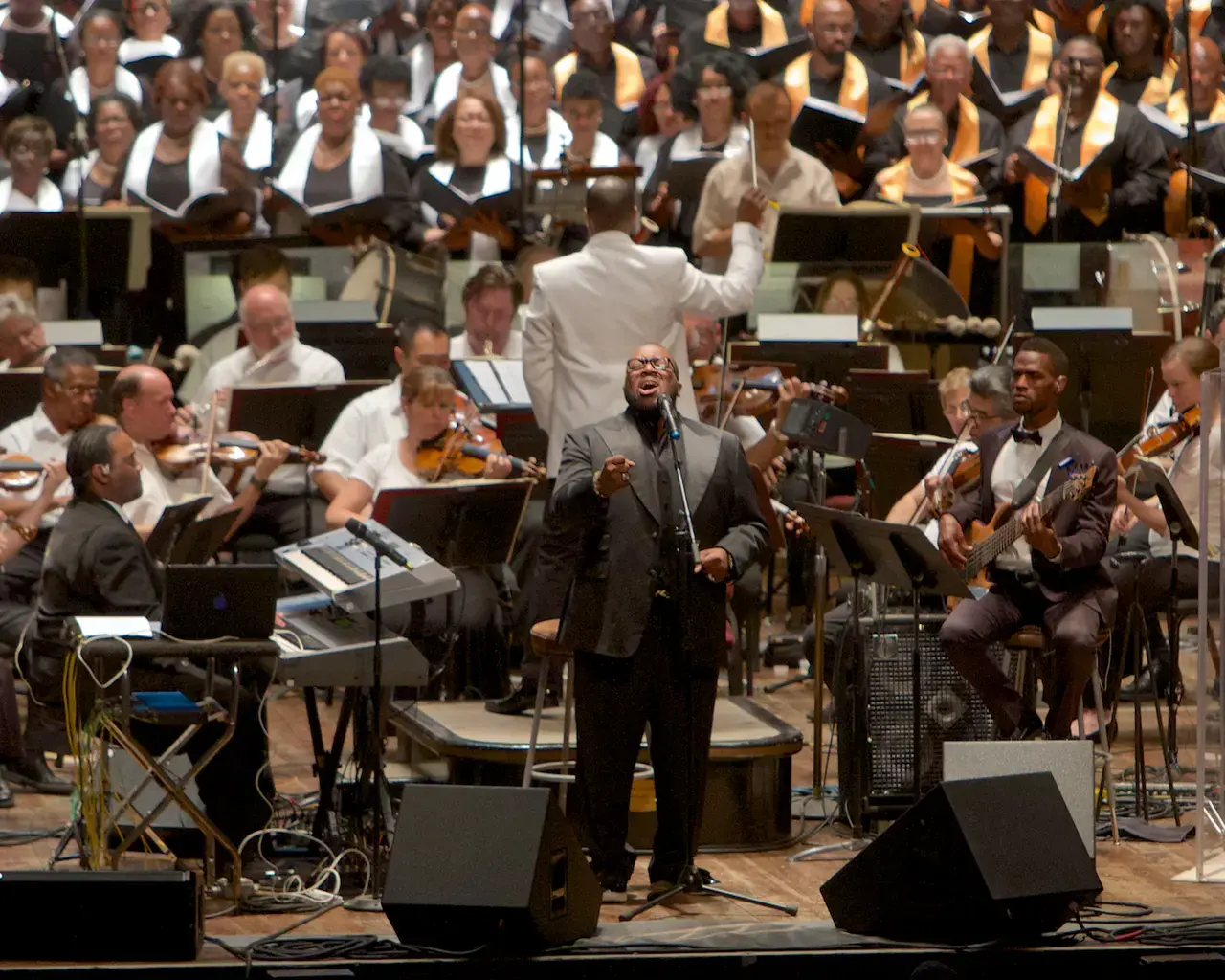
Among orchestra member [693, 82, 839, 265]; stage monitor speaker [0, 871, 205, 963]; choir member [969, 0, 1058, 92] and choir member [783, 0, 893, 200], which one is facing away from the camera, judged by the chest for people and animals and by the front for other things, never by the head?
the stage monitor speaker

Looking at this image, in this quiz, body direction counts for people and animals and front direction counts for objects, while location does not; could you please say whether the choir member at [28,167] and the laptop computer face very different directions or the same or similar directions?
very different directions

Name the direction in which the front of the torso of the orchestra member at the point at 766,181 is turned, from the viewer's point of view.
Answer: toward the camera

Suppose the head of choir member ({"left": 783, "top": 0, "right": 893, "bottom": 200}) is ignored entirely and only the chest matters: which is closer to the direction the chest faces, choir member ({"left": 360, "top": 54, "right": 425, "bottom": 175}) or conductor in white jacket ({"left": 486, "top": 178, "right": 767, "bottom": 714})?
the conductor in white jacket

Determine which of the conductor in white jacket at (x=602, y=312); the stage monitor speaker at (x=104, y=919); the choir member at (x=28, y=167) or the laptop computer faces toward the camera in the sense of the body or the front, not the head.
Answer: the choir member

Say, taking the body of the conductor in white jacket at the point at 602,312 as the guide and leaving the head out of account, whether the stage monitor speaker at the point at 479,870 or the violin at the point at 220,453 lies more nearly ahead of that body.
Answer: the violin

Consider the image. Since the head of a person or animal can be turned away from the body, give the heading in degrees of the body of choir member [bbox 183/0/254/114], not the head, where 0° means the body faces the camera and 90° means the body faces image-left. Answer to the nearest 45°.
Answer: approximately 315°
